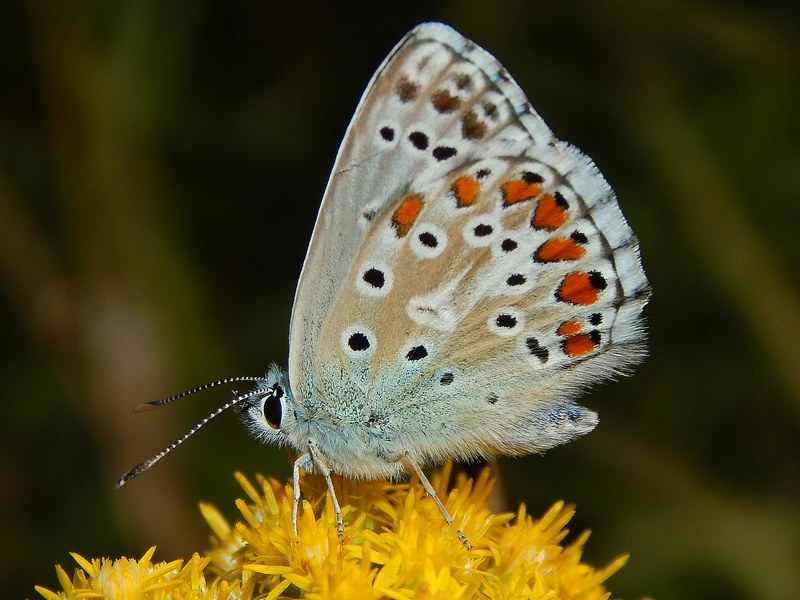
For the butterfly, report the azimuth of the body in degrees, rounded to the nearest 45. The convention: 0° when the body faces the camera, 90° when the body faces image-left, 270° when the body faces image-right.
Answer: approximately 90°
